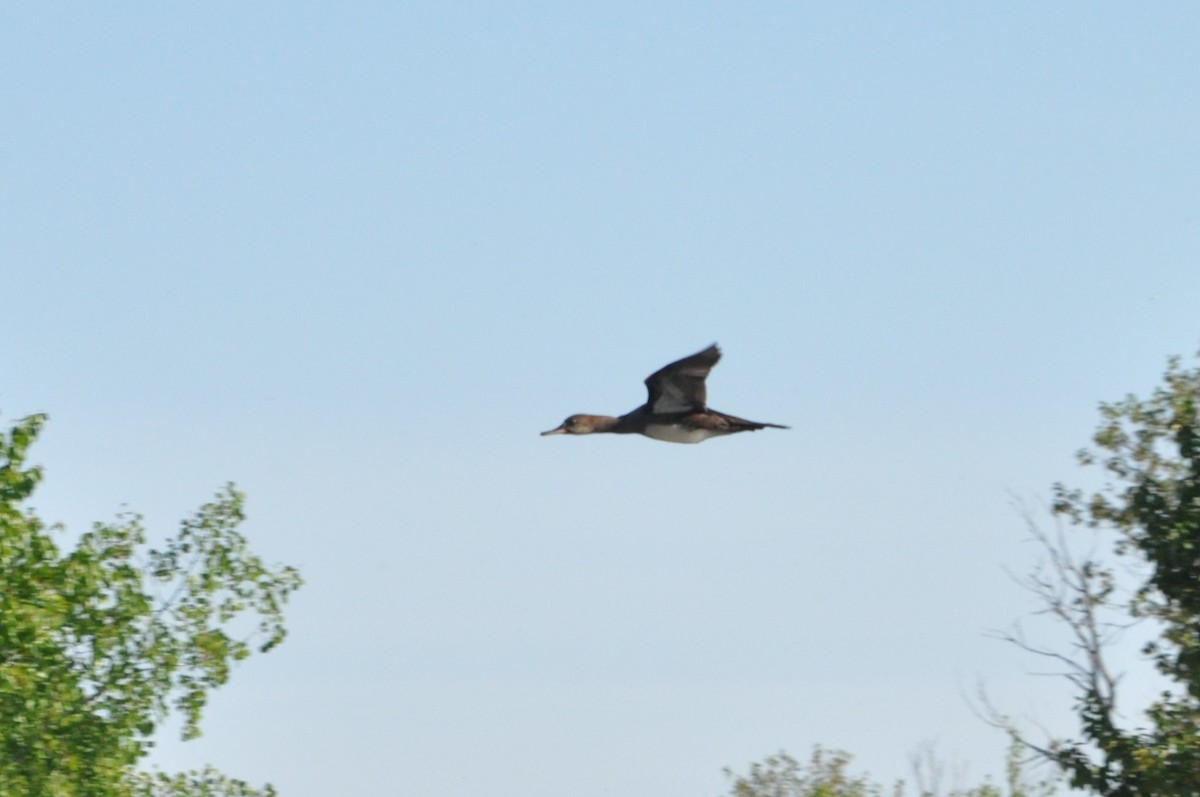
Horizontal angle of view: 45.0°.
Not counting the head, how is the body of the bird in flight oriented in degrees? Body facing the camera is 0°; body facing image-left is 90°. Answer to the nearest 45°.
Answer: approximately 90°
